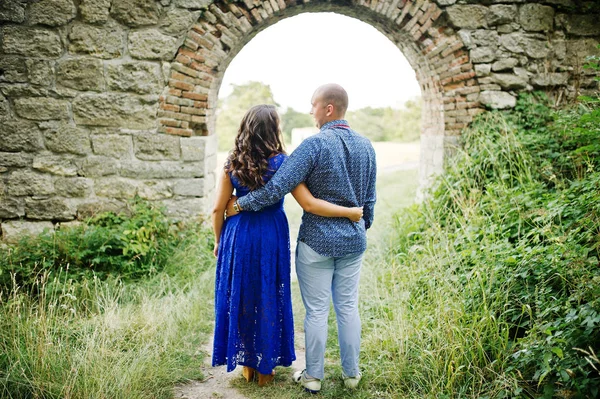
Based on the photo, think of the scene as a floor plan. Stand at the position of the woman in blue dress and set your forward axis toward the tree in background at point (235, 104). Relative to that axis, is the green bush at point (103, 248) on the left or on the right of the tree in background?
left

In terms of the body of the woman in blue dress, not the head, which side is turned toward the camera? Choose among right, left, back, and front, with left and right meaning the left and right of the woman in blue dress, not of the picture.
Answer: back

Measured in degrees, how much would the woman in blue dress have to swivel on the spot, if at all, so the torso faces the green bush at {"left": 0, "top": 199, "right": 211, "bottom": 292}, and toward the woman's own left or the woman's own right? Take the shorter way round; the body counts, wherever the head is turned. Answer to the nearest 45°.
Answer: approximately 45° to the woman's own left

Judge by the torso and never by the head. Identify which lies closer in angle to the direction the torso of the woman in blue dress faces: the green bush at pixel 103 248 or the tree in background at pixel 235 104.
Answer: the tree in background

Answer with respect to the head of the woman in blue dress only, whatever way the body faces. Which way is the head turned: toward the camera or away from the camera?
away from the camera

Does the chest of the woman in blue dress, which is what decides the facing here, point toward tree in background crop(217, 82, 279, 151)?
yes

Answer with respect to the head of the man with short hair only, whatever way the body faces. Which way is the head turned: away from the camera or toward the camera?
away from the camera

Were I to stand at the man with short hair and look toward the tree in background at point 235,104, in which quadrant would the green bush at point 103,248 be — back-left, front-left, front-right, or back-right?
front-left
